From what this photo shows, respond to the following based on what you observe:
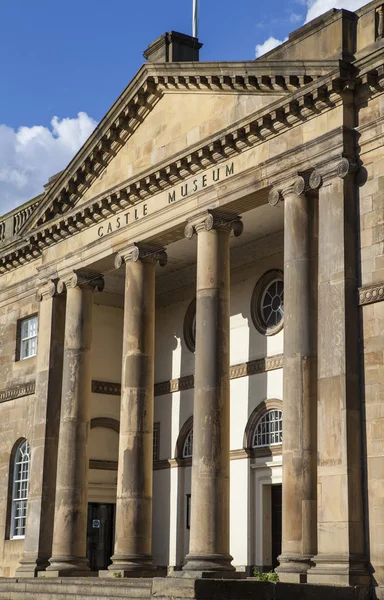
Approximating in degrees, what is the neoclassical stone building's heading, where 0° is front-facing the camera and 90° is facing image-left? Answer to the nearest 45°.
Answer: approximately 45°
